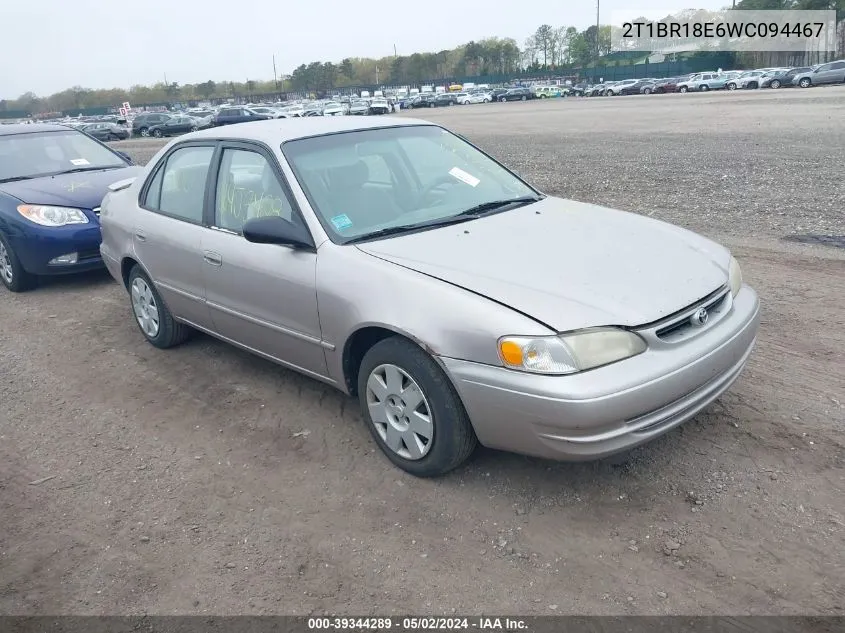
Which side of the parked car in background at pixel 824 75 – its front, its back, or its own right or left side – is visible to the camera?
left

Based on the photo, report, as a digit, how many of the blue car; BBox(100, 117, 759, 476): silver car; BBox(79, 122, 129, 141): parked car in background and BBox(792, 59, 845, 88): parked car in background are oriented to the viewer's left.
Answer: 1

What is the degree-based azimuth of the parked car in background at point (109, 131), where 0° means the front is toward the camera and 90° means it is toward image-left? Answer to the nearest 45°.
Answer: approximately 315°

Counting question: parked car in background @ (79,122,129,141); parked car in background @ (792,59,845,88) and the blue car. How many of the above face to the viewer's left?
1

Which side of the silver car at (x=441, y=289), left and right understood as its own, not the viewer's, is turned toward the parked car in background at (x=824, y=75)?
left

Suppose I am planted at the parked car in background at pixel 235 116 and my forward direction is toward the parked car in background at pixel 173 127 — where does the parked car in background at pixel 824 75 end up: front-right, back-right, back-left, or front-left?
back-left

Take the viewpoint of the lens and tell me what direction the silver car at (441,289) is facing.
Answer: facing the viewer and to the right of the viewer

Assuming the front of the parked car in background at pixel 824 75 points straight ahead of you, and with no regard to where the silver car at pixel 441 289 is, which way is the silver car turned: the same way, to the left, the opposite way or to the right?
the opposite way

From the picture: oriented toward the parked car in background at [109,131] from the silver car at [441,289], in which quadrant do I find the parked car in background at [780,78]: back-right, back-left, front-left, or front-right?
front-right

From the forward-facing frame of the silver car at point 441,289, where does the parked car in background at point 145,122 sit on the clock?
The parked car in background is roughly at 7 o'clock from the silver car.

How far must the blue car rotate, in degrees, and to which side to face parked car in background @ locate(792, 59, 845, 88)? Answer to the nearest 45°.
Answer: approximately 90° to its left

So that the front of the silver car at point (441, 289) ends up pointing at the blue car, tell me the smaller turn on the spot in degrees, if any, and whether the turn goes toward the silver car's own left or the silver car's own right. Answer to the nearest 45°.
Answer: approximately 180°
